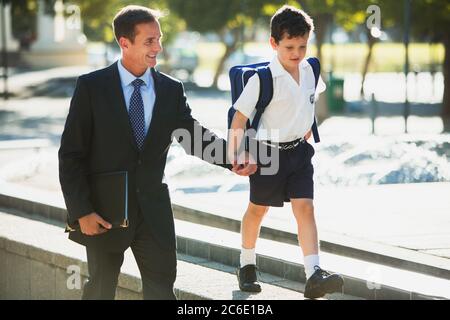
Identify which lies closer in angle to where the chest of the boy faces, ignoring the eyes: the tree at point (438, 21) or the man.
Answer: the man

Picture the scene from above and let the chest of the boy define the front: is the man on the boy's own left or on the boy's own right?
on the boy's own right
